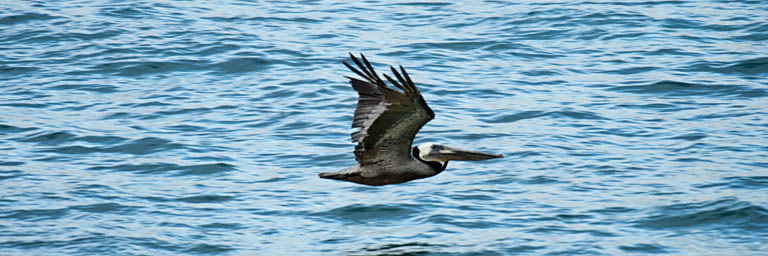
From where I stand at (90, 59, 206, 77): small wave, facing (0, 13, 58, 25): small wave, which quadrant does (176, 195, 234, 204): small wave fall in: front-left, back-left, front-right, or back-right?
back-left

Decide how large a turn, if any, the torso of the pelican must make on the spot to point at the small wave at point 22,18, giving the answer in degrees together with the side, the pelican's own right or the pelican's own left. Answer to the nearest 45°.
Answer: approximately 135° to the pelican's own left

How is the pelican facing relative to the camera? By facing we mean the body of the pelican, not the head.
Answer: to the viewer's right

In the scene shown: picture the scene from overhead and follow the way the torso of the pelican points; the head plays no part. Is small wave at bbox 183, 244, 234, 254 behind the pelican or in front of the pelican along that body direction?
behind

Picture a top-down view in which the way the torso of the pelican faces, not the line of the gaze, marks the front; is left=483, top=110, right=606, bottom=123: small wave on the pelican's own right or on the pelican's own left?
on the pelican's own left
